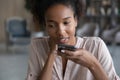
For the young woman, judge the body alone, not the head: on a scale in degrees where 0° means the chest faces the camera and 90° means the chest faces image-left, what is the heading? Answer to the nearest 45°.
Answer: approximately 0°
